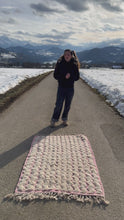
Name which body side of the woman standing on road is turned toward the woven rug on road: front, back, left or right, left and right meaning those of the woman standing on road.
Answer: front

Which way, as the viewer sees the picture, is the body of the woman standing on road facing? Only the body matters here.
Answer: toward the camera
